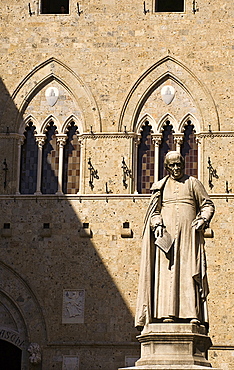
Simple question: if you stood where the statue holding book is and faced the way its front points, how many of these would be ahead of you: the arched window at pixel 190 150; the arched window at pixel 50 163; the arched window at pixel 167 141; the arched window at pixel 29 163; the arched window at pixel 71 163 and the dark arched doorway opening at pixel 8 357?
0

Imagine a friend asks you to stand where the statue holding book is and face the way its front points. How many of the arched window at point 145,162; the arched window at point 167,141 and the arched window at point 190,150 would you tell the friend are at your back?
3

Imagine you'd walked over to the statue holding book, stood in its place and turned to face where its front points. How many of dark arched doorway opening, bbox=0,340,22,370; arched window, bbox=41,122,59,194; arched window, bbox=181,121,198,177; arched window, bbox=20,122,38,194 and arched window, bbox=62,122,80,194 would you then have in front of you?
0

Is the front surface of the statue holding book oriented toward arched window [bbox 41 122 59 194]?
no

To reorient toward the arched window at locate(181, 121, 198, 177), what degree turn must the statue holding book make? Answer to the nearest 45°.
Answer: approximately 180°

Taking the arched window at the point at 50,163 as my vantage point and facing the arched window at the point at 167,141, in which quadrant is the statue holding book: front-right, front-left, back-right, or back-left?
front-right

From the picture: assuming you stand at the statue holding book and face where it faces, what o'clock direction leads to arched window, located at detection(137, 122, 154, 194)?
The arched window is roughly at 6 o'clock from the statue holding book.

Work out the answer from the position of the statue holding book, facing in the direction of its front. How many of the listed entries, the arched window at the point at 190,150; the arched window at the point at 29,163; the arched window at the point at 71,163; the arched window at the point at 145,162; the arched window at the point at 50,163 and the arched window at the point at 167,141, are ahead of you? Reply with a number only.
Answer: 0

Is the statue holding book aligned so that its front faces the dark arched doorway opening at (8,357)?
no

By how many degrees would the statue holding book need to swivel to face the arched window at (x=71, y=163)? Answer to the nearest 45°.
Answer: approximately 180°

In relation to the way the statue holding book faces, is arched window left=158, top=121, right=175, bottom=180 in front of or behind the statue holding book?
behind

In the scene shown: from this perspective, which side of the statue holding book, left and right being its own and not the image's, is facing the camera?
front
